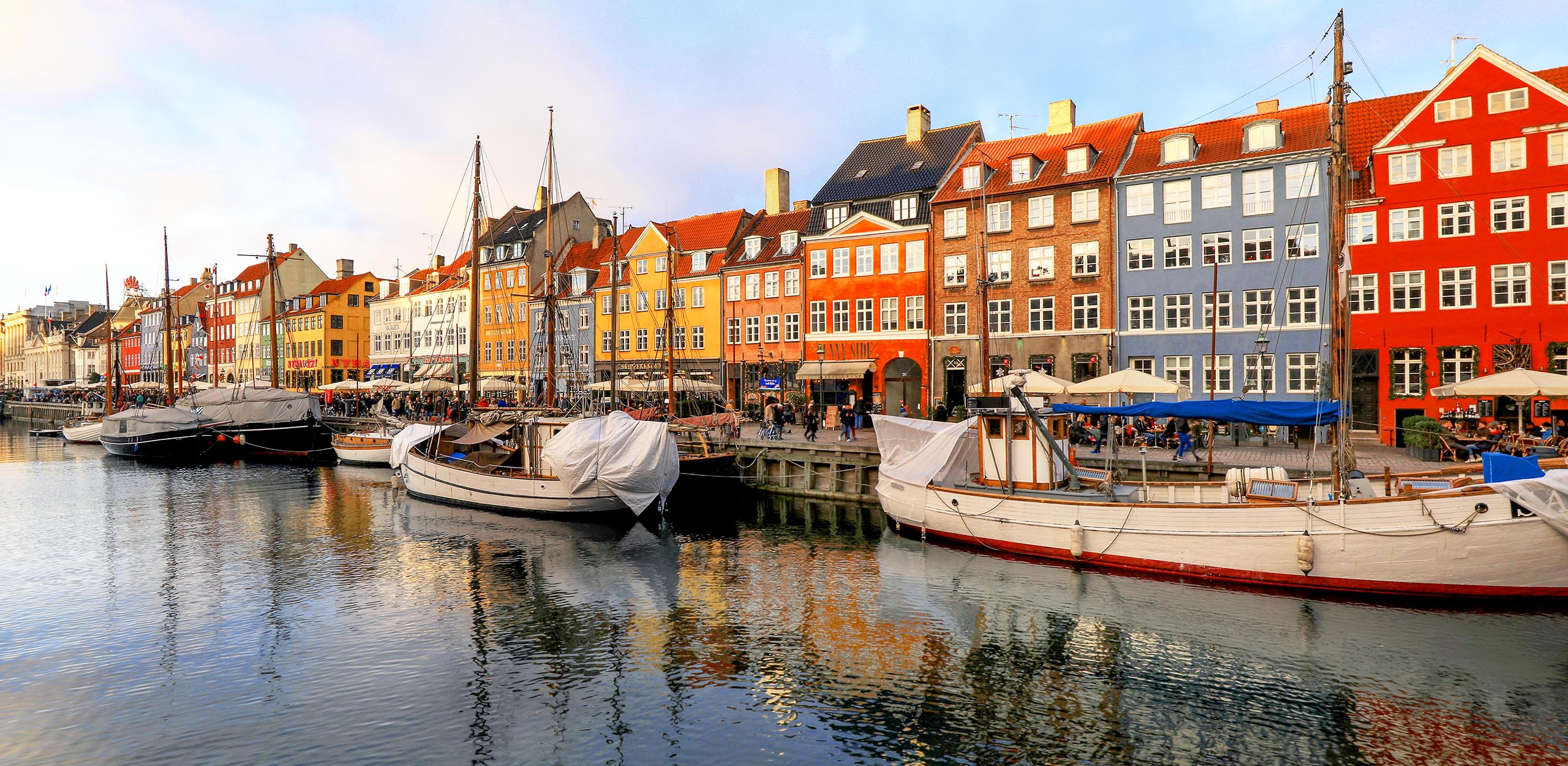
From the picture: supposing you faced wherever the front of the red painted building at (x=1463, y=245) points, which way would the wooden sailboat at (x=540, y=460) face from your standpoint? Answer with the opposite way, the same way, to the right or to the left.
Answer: to the left

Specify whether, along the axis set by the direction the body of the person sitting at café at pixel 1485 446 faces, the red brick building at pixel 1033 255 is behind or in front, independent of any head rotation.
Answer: in front

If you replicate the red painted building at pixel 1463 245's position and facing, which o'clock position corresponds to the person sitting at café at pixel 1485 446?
The person sitting at café is roughly at 12 o'clock from the red painted building.

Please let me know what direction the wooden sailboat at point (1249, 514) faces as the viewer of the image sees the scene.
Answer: facing to the right of the viewer

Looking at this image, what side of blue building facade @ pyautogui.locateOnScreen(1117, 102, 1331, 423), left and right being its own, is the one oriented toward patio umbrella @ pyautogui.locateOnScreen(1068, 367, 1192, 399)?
front

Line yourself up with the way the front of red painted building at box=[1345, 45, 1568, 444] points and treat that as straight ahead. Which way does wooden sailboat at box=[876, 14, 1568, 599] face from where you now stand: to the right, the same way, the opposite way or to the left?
to the left

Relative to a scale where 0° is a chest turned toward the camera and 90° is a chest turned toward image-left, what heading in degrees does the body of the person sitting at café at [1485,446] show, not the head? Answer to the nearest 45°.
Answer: approximately 90°

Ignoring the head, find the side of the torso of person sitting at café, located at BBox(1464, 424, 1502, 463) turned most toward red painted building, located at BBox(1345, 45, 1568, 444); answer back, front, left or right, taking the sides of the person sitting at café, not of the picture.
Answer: right

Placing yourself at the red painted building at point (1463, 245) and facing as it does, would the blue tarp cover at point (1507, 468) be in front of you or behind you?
in front

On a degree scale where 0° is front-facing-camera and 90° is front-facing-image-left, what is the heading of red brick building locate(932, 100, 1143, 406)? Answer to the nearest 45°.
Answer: approximately 45°

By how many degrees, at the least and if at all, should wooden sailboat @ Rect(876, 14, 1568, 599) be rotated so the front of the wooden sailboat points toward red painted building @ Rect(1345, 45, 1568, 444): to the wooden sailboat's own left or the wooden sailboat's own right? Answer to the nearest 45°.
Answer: approximately 90° to the wooden sailboat's own left
